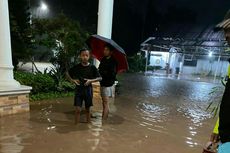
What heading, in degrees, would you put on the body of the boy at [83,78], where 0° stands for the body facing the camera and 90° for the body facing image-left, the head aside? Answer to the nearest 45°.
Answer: approximately 0°

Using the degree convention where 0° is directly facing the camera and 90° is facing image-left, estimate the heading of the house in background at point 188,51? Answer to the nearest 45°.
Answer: approximately 0°

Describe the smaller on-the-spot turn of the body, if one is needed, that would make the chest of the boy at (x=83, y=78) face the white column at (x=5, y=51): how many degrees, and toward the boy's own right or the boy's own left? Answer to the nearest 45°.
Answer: approximately 90° to the boy's own right

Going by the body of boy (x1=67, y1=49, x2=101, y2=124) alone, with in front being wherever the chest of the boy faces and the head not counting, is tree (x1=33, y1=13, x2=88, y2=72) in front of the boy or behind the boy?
behind

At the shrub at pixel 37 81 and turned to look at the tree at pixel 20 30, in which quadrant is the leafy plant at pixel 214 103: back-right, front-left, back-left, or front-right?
back-right

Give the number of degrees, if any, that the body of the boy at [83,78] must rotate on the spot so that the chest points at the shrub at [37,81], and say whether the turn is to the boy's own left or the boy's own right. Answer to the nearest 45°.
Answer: approximately 135° to the boy's own right

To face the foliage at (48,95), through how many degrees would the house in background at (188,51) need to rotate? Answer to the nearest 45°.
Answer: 0° — it already faces it

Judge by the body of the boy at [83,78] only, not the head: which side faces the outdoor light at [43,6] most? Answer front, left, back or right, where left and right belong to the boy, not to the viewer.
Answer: back
